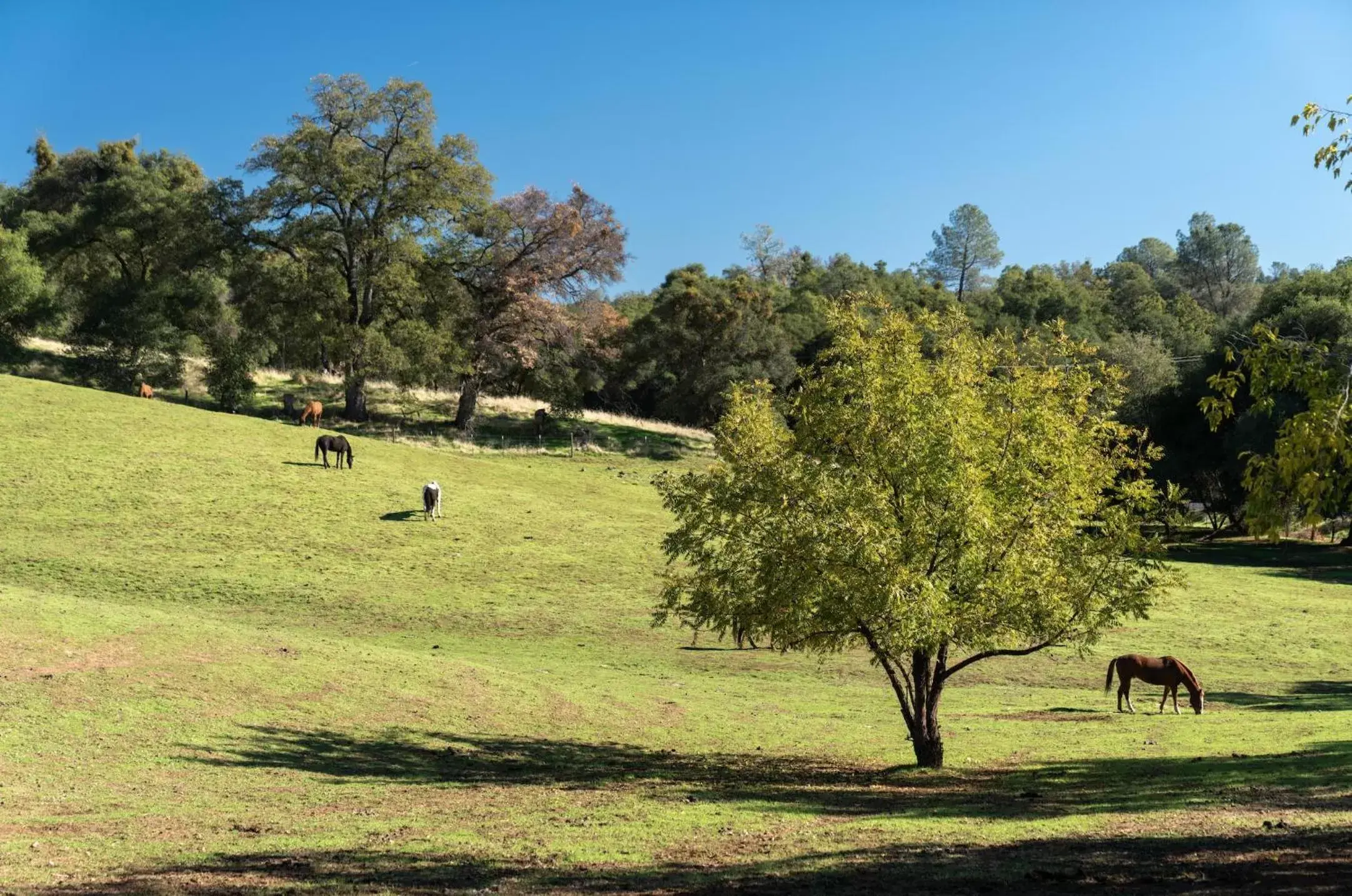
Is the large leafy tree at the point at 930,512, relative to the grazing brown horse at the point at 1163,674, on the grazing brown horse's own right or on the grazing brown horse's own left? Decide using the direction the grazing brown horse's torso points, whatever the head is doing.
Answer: on the grazing brown horse's own right

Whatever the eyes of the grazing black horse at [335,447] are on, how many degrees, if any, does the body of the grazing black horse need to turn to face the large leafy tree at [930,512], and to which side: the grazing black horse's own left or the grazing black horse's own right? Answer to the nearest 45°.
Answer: approximately 90° to the grazing black horse's own right

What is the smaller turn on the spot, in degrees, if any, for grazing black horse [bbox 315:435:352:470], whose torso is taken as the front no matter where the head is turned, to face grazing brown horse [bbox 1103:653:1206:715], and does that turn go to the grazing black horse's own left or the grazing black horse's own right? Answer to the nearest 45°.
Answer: approximately 45° to the grazing black horse's own right

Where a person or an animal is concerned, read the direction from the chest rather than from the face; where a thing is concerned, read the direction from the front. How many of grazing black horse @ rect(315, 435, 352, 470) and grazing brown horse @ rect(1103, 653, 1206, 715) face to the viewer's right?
2

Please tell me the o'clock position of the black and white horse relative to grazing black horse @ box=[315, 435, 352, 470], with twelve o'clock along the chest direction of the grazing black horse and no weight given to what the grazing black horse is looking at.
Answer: The black and white horse is roughly at 2 o'clock from the grazing black horse.

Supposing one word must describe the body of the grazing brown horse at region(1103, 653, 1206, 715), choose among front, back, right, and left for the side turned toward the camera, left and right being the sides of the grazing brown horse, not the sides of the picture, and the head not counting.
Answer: right

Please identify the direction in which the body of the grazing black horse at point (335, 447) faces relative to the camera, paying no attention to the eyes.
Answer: to the viewer's right
